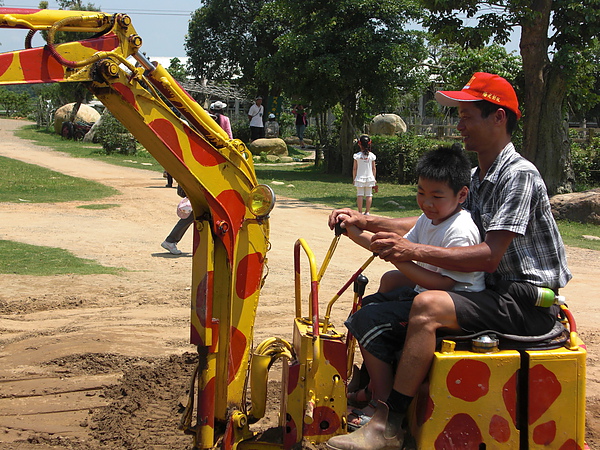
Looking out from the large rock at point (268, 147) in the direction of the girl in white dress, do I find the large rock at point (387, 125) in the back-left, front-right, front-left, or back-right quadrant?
back-left

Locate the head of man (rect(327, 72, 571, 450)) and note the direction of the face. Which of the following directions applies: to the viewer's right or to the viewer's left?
to the viewer's left

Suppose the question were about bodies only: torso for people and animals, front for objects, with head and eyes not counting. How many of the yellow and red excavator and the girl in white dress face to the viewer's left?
1

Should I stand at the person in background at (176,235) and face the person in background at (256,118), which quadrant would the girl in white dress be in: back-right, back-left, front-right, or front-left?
front-right

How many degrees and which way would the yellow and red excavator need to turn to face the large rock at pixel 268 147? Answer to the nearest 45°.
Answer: approximately 90° to its right

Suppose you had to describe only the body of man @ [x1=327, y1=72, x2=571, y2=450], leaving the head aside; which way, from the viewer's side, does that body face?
to the viewer's left

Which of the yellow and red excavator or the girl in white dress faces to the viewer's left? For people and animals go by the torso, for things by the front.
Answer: the yellow and red excavator

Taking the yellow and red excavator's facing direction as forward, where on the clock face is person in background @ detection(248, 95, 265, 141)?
The person in background is roughly at 3 o'clock from the yellow and red excavator.

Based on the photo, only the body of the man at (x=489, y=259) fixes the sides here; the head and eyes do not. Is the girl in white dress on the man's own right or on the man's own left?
on the man's own right

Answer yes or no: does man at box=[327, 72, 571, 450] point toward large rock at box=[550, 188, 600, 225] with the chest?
no

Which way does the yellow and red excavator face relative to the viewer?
to the viewer's left

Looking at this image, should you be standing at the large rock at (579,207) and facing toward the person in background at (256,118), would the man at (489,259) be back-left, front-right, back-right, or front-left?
back-left

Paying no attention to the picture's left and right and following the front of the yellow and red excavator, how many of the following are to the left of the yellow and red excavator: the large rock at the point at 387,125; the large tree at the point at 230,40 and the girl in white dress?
0

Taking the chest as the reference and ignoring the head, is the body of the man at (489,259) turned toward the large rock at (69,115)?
no
